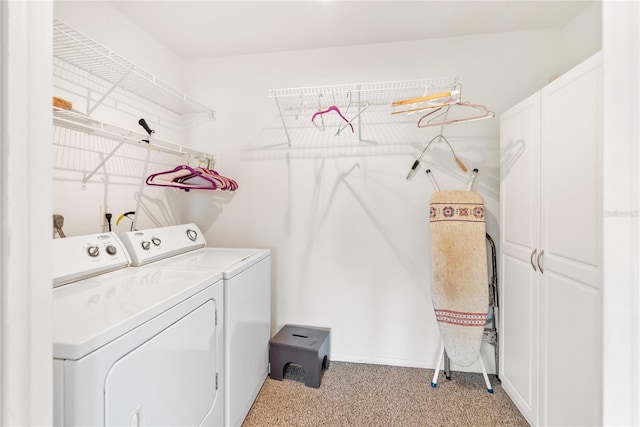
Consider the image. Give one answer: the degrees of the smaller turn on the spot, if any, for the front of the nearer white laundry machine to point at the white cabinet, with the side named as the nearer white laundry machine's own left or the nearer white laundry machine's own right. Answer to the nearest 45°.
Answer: approximately 45° to the nearer white laundry machine's own left

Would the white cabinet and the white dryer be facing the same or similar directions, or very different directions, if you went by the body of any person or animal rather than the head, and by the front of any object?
very different directions

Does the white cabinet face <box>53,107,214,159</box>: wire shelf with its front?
yes

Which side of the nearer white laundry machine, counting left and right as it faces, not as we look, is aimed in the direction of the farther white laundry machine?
left

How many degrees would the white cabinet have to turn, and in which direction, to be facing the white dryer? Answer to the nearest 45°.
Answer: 0° — it already faces it

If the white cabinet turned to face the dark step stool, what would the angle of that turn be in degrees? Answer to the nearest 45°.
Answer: approximately 45° to its right

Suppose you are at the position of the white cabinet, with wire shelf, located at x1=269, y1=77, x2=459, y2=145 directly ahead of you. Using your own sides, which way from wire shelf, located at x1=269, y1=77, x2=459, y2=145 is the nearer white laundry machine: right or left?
left
